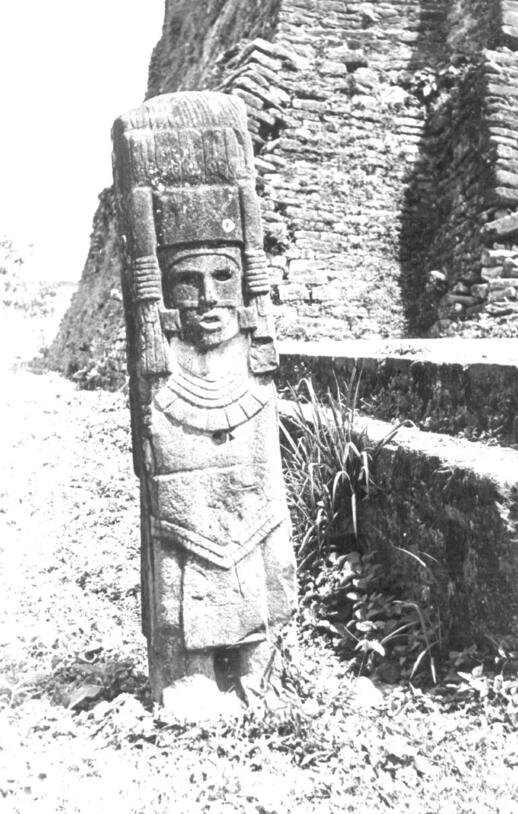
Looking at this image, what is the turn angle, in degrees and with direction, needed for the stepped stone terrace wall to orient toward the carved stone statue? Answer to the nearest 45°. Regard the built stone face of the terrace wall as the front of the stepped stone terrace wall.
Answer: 0° — it already faces it

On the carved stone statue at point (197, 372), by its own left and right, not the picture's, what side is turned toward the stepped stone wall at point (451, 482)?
left

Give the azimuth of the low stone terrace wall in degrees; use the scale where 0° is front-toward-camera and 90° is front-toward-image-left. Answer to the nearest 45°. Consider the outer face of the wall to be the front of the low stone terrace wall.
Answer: approximately 45°

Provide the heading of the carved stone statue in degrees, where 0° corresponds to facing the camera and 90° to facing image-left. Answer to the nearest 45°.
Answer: approximately 0°
